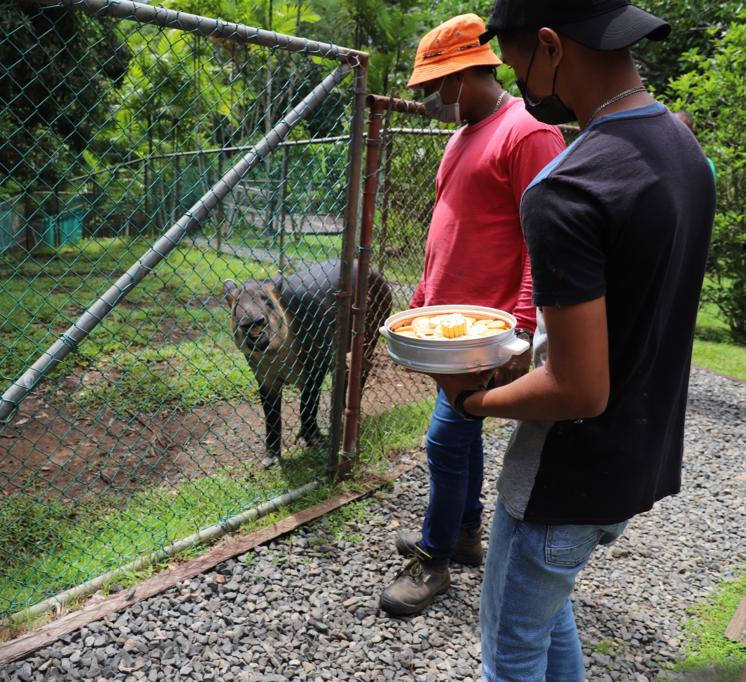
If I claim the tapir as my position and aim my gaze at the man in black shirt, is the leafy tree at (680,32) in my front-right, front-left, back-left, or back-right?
back-left

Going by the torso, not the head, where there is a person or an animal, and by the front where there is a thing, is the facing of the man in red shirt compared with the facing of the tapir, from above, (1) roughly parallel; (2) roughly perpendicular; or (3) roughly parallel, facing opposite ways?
roughly parallel

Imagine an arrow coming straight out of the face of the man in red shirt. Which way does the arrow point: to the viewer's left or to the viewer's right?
to the viewer's left

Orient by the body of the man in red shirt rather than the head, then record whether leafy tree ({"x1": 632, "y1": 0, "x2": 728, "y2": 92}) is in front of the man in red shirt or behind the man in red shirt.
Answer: behind

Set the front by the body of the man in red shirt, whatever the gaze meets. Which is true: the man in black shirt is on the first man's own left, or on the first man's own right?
on the first man's own left

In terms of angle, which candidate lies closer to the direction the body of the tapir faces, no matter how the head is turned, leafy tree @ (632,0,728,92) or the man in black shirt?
the man in black shirt

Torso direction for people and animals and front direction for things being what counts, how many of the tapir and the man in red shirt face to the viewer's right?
0

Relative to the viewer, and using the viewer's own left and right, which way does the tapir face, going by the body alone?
facing the viewer and to the left of the viewer

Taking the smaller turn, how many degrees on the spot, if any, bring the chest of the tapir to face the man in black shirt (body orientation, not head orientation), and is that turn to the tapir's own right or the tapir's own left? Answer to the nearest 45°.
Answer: approximately 45° to the tapir's own left

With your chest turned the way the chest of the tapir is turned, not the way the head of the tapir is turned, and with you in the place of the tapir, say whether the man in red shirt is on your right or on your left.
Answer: on your left
